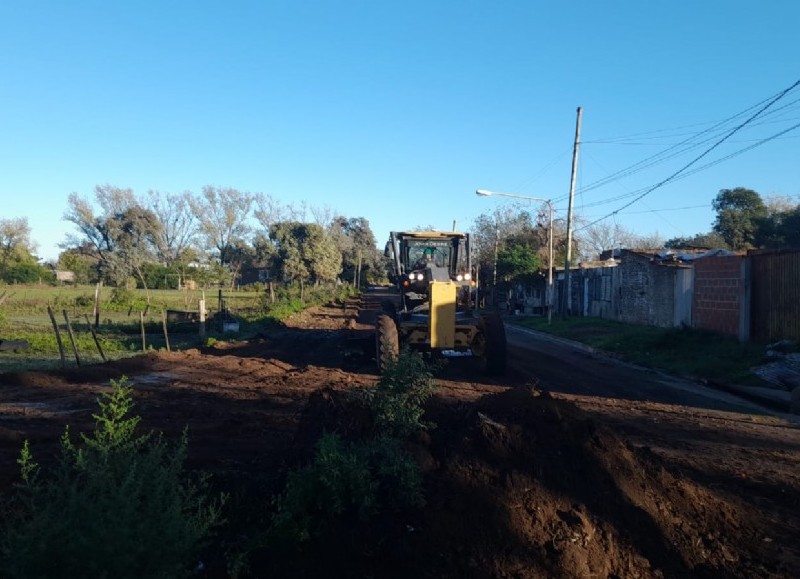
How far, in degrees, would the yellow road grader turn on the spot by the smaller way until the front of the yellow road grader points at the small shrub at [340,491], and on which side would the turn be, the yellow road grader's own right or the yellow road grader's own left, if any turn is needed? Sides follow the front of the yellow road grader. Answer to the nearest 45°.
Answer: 0° — it already faces it

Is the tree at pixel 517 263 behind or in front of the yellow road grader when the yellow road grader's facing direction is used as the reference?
behind

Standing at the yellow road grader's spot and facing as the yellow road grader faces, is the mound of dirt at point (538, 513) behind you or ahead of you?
ahead

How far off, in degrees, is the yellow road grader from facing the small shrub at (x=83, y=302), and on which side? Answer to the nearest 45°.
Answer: approximately 135° to its right

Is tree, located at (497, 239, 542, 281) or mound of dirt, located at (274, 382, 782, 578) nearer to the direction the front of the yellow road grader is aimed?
the mound of dirt

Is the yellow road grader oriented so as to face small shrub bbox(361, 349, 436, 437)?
yes

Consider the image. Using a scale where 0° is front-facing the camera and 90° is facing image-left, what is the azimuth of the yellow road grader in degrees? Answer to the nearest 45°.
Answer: approximately 0°
